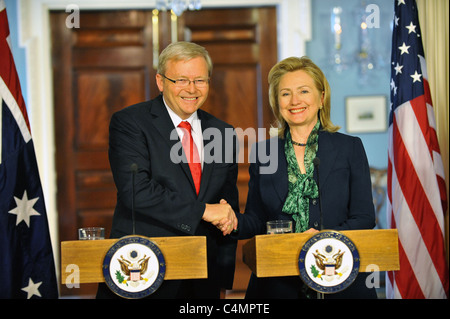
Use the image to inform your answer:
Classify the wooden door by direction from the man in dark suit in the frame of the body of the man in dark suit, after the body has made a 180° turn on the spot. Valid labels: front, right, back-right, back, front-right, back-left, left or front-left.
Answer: front-right

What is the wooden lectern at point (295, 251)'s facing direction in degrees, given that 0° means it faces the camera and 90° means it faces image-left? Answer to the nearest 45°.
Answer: approximately 0°

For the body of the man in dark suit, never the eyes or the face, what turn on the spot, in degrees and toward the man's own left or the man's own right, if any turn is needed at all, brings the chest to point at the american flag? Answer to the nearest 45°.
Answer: approximately 90° to the man's own left

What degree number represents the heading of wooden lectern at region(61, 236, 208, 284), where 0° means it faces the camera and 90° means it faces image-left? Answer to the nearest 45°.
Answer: approximately 0°

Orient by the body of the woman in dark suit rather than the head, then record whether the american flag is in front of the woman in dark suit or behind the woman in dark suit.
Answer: behind

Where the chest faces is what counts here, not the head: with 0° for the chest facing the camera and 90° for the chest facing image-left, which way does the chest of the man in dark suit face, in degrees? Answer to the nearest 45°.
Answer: approximately 315°
